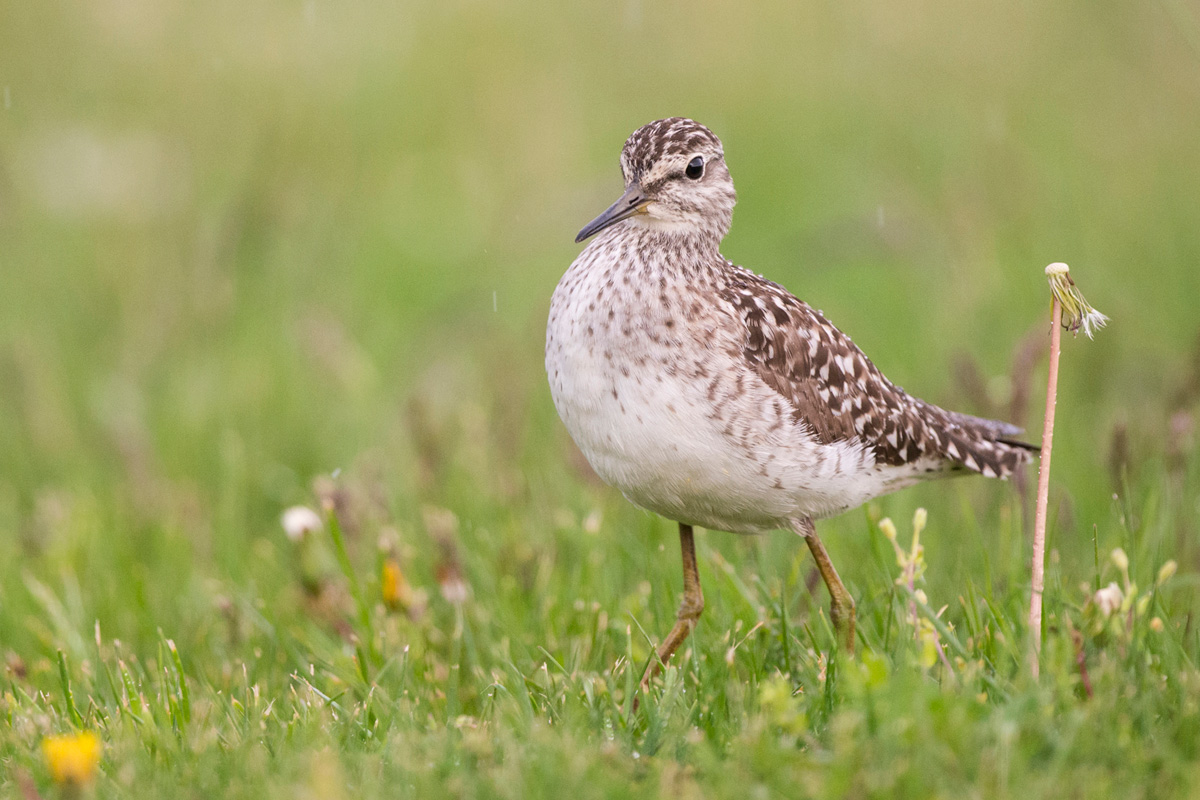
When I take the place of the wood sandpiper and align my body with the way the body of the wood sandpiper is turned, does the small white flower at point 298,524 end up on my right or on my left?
on my right

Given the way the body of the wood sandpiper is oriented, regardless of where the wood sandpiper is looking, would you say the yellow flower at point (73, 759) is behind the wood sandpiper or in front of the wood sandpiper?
in front

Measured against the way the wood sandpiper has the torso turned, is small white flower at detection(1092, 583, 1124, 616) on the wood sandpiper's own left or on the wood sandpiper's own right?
on the wood sandpiper's own left

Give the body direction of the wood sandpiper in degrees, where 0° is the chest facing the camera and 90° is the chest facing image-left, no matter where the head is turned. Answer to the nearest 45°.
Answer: approximately 45°

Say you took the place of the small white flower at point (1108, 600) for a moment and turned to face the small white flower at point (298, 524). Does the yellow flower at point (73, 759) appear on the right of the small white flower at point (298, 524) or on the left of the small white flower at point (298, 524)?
left

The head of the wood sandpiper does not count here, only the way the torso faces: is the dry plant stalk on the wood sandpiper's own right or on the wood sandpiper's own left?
on the wood sandpiper's own left

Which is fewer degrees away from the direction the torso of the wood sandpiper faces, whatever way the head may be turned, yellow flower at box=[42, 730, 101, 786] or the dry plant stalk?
the yellow flower
